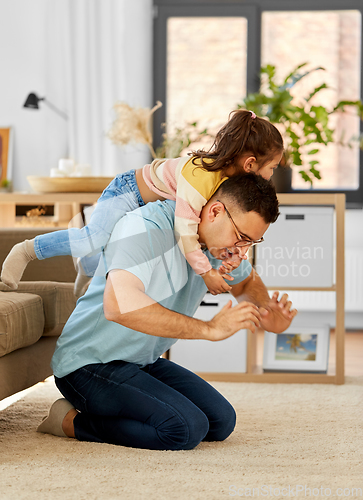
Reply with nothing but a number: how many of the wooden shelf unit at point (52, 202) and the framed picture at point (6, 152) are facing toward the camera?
2

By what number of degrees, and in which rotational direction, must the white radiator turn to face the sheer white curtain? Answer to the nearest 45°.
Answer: approximately 90° to its right

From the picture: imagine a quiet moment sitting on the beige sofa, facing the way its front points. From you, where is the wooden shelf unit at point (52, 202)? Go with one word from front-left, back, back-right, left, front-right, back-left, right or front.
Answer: back-left

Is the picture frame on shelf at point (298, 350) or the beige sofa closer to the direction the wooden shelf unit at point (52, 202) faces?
the beige sofa

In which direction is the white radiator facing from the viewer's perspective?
toward the camera

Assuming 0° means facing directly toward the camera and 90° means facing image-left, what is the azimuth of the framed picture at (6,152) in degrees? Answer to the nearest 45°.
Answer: approximately 0°

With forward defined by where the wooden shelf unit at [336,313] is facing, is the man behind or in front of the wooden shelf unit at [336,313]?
in front

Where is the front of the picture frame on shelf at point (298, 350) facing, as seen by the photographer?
facing the viewer

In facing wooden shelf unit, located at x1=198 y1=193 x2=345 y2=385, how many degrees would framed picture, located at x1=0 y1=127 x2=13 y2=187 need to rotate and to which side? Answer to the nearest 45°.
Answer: approximately 45° to its left
